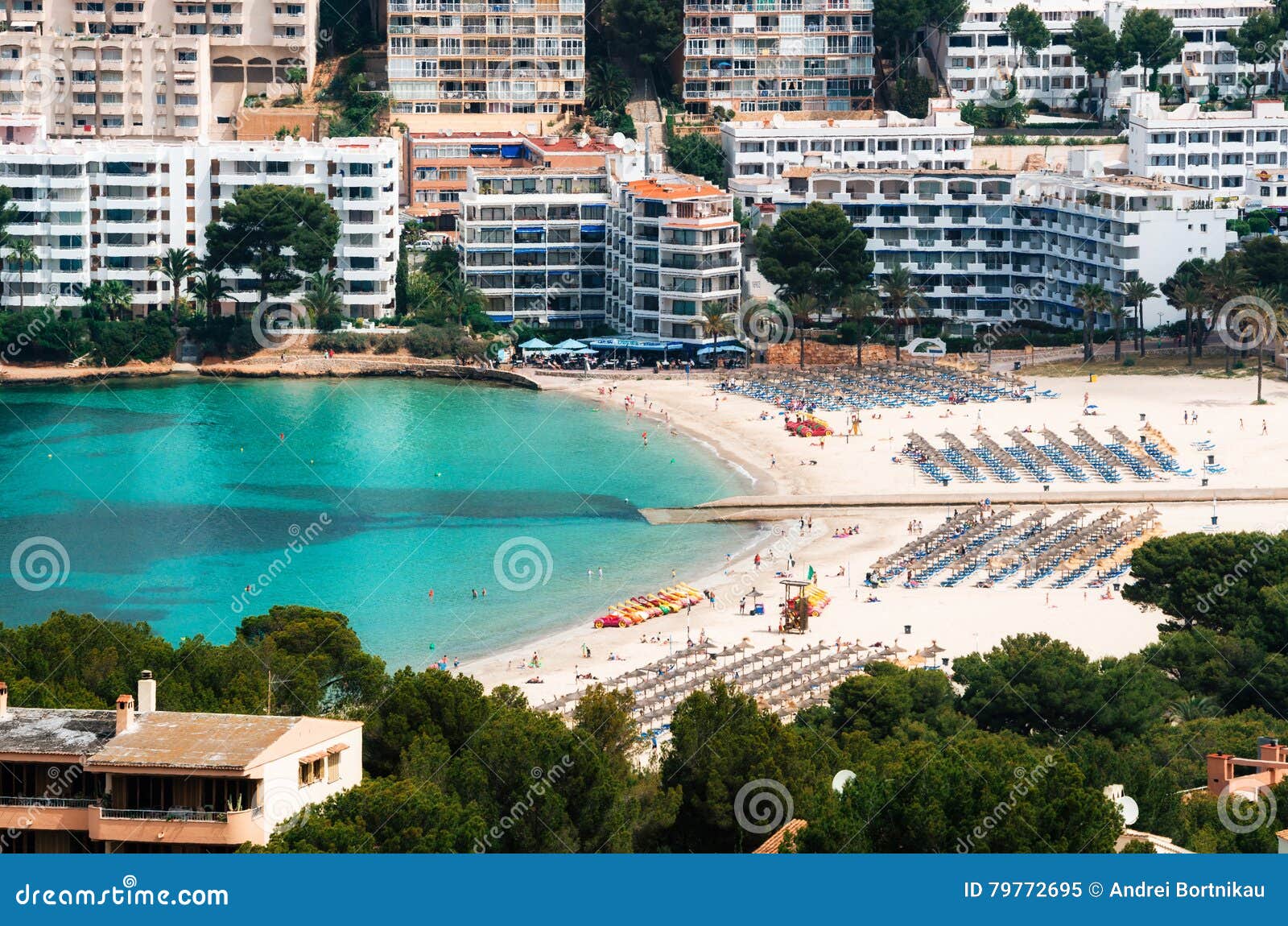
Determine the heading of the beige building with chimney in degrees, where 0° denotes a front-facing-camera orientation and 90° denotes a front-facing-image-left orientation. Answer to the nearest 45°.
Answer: approximately 0°
